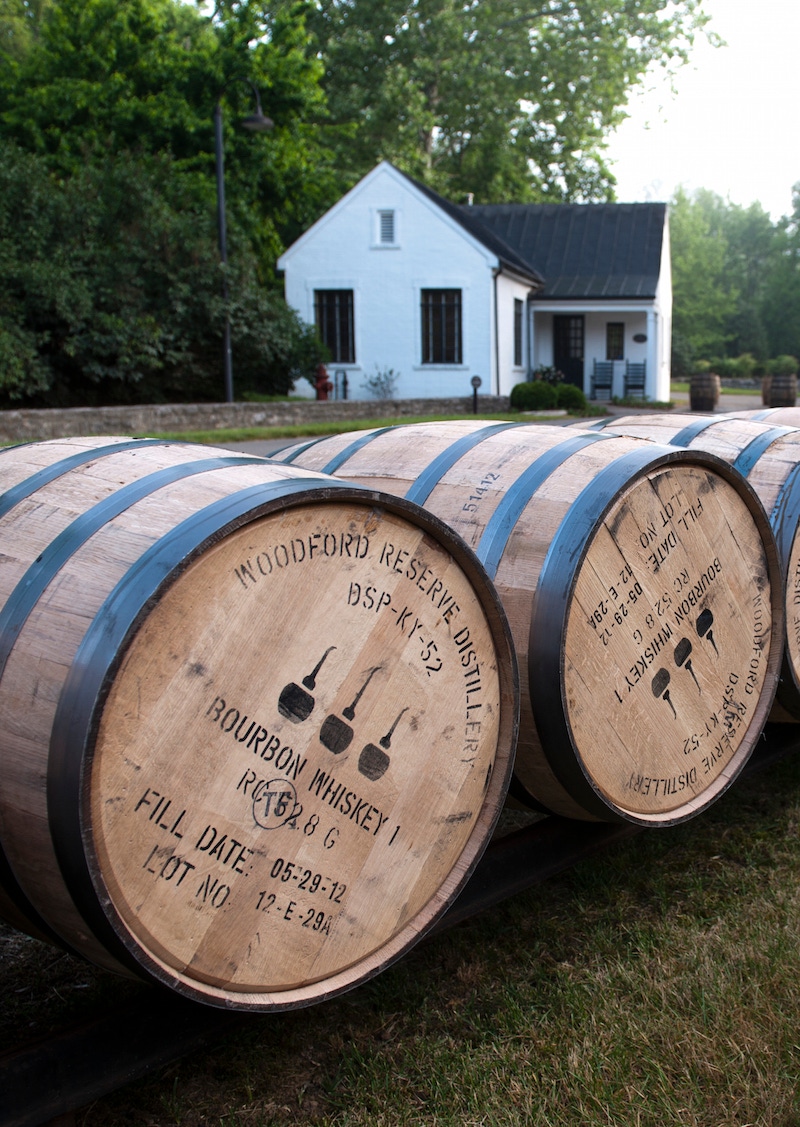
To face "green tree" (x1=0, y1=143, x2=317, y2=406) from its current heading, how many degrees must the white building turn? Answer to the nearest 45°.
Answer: approximately 45° to its right

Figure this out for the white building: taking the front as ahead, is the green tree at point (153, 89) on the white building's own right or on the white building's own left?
on the white building's own right

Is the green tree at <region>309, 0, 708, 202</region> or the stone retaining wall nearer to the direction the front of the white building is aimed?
the stone retaining wall

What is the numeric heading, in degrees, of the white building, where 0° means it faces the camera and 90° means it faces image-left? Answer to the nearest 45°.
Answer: approximately 0°

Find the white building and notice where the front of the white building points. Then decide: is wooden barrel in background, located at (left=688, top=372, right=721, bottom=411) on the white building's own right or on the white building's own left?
on the white building's own left

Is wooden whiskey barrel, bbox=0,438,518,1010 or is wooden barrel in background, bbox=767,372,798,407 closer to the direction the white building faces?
the wooden whiskey barrel

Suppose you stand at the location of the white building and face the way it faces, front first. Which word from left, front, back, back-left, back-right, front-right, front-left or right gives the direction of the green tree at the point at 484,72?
back

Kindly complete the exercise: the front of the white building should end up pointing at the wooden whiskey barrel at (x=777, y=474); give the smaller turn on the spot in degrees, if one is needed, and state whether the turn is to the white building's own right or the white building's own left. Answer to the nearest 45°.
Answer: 0° — it already faces it

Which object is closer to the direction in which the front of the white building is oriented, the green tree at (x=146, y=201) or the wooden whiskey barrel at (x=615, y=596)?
the wooden whiskey barrel

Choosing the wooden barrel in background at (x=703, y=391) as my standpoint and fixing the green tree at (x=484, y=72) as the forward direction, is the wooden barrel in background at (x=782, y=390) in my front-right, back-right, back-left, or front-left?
back-right
